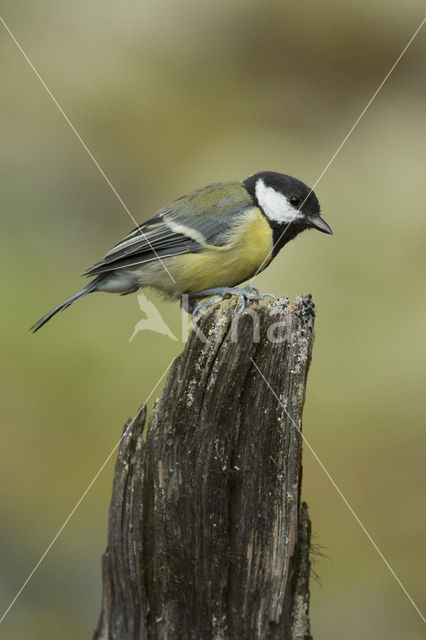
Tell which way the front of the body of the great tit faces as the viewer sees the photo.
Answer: to the viewer's right
